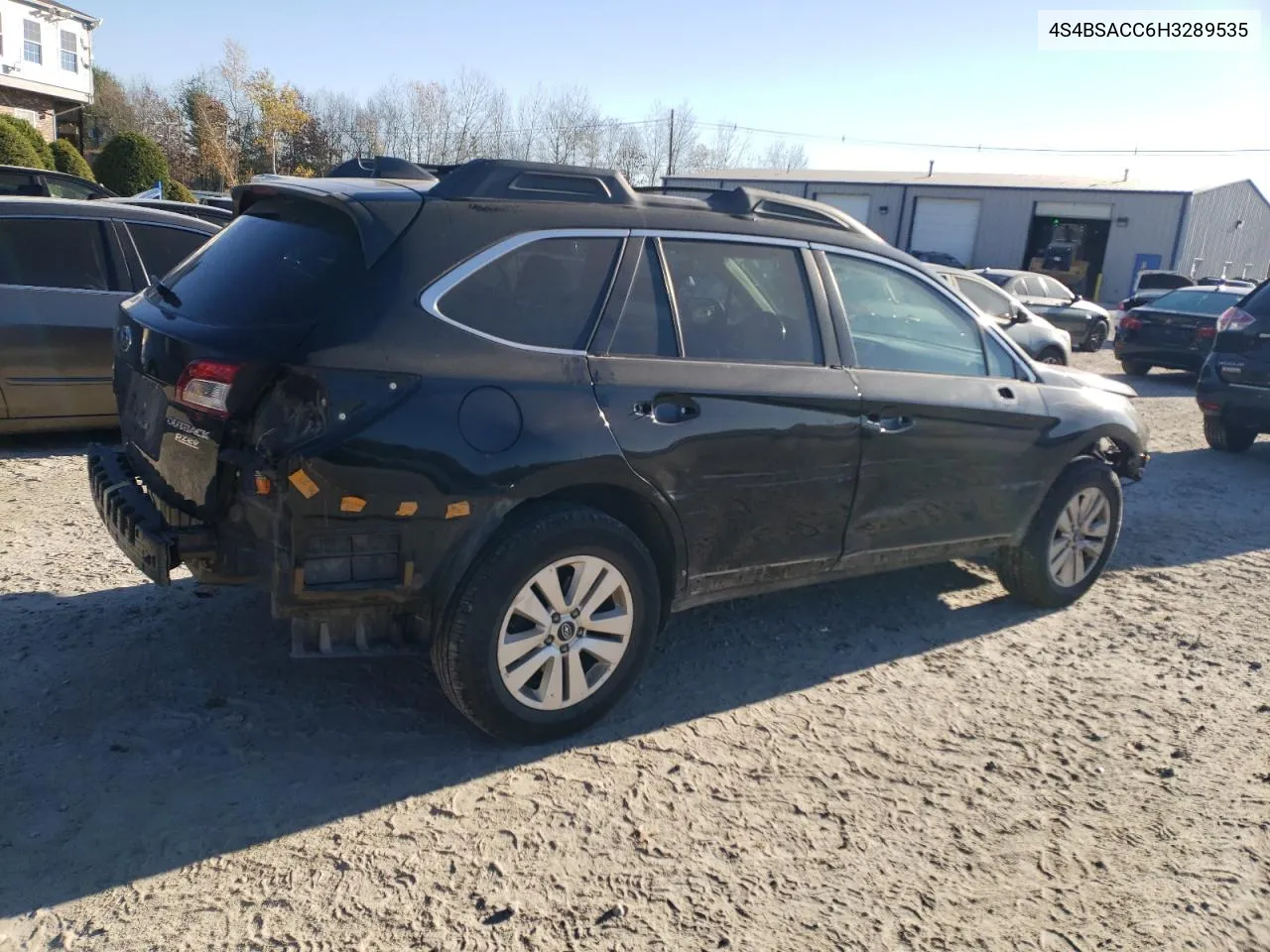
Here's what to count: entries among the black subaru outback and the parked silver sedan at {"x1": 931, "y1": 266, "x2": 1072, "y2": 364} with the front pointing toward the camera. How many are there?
0

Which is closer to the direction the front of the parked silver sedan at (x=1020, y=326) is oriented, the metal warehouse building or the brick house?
the metal warehouse building

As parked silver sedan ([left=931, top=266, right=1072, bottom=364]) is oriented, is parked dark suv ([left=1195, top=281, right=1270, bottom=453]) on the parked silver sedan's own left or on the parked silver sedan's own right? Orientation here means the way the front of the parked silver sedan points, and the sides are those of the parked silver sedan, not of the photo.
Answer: on the parked silver sedan's own right

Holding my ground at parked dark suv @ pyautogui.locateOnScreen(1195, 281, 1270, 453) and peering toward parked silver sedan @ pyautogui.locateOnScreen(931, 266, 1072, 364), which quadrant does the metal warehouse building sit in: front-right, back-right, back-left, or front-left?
front-right

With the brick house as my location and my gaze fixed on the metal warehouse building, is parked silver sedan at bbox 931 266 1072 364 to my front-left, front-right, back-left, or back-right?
front-right

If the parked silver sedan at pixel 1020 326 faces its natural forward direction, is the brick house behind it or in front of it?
behind

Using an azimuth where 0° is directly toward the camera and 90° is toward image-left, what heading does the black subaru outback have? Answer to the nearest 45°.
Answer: approximately 225°

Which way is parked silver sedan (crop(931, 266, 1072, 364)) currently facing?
to the viewer's right

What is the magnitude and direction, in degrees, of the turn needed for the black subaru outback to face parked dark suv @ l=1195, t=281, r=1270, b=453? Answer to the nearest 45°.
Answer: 0° — it already faces it

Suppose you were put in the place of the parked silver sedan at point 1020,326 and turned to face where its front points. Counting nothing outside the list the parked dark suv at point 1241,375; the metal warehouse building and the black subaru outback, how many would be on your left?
1

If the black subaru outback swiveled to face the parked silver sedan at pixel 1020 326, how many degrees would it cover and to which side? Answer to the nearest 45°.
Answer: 0° — it already faces it

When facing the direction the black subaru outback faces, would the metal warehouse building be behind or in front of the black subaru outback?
in front

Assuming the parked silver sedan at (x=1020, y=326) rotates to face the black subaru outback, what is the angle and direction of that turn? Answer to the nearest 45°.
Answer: approximately 90° to its right
